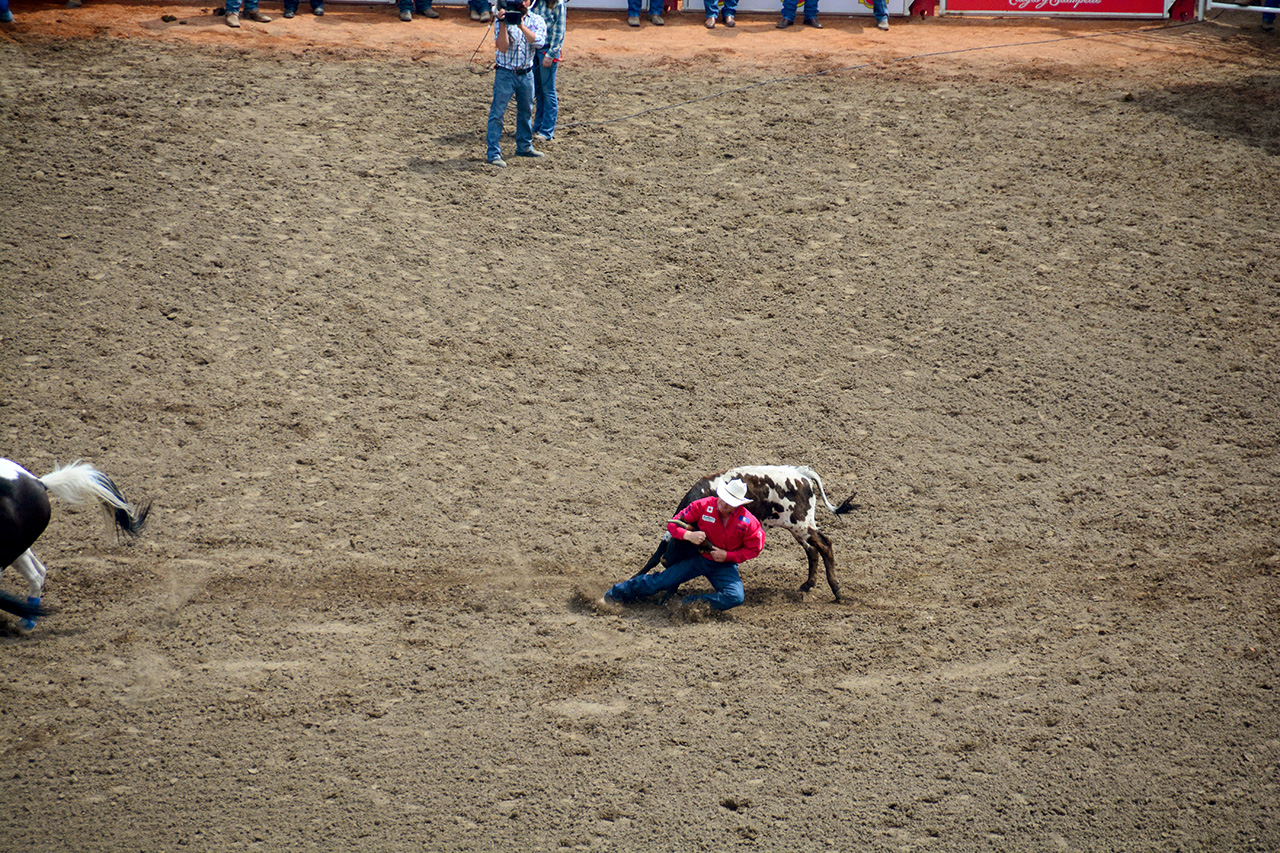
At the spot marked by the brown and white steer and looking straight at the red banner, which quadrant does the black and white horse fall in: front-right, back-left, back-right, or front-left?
back-left

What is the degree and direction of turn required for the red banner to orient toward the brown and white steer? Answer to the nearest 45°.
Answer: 0° — it already faces it

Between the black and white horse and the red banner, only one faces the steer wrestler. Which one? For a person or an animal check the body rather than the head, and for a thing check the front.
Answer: the red banner

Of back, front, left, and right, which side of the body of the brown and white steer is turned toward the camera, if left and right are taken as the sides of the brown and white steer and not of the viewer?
left

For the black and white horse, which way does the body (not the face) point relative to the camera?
to the viewer's left

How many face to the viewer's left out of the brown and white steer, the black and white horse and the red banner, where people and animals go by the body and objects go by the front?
2

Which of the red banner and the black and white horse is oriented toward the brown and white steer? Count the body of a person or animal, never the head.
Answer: the red banner

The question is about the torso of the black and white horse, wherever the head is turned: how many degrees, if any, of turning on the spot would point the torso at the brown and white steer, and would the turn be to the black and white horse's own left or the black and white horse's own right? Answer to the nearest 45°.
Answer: approximately 180°

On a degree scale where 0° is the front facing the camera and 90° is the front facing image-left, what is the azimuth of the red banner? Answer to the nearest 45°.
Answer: approximately 0°

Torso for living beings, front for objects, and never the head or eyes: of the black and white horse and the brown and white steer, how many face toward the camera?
0

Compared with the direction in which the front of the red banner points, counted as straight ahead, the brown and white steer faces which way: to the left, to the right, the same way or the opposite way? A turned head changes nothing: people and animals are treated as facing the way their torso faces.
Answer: to the right

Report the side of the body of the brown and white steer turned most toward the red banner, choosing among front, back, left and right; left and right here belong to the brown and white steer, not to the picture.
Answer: right
